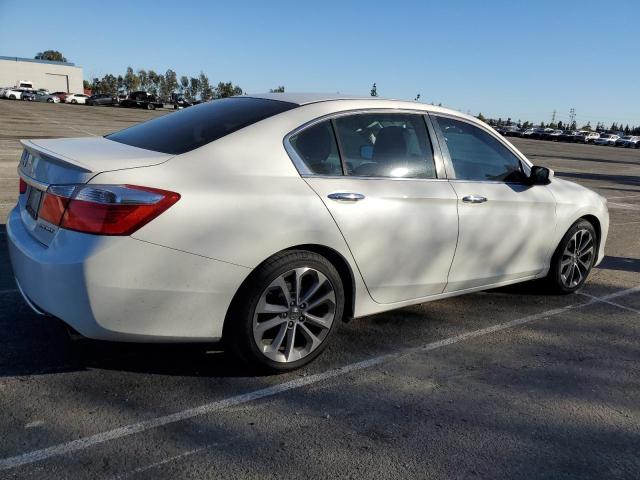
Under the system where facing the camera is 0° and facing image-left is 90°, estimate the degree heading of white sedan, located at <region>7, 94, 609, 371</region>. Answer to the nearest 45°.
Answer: approximately 225°
